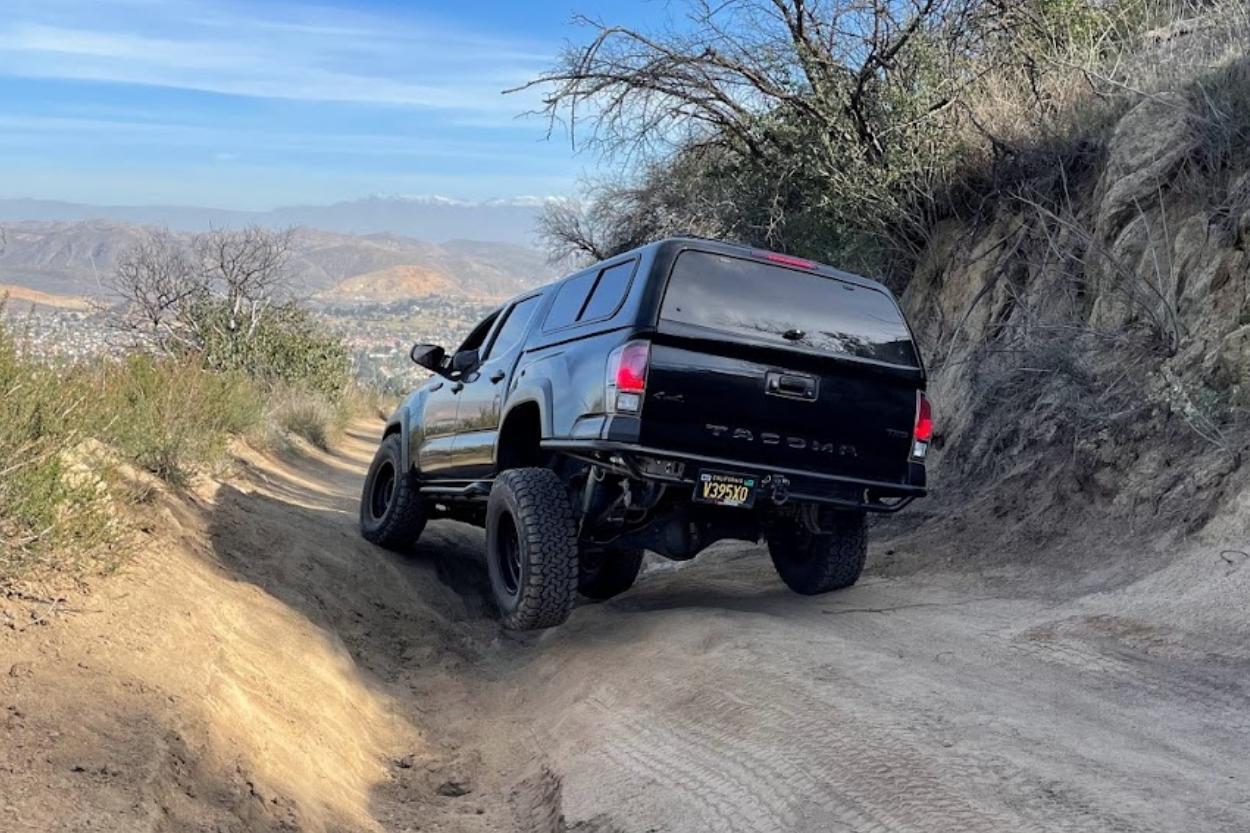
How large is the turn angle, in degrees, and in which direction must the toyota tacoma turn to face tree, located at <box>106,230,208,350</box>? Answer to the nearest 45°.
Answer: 0° — it already faces it

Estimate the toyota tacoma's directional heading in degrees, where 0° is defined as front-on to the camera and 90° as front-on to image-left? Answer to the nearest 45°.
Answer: approximately 135°

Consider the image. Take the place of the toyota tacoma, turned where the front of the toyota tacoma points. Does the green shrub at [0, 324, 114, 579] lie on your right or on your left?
on your left
